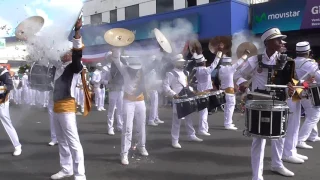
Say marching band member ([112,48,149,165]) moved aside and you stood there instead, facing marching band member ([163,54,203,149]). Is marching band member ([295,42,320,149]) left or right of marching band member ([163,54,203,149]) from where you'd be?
right

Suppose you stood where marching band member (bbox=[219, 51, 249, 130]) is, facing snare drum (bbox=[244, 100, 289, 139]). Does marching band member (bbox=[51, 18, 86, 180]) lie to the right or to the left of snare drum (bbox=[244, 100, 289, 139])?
right

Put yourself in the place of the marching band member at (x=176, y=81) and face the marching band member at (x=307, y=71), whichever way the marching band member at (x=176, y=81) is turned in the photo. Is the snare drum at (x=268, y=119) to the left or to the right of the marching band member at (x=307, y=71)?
right

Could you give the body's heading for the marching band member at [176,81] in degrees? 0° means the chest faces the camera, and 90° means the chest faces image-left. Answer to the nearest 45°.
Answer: approximately 315°

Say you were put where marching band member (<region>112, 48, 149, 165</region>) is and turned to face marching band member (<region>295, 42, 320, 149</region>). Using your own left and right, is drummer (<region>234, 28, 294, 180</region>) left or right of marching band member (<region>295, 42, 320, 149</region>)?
right

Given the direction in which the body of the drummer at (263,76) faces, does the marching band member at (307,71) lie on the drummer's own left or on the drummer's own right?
on the drummer's own left
